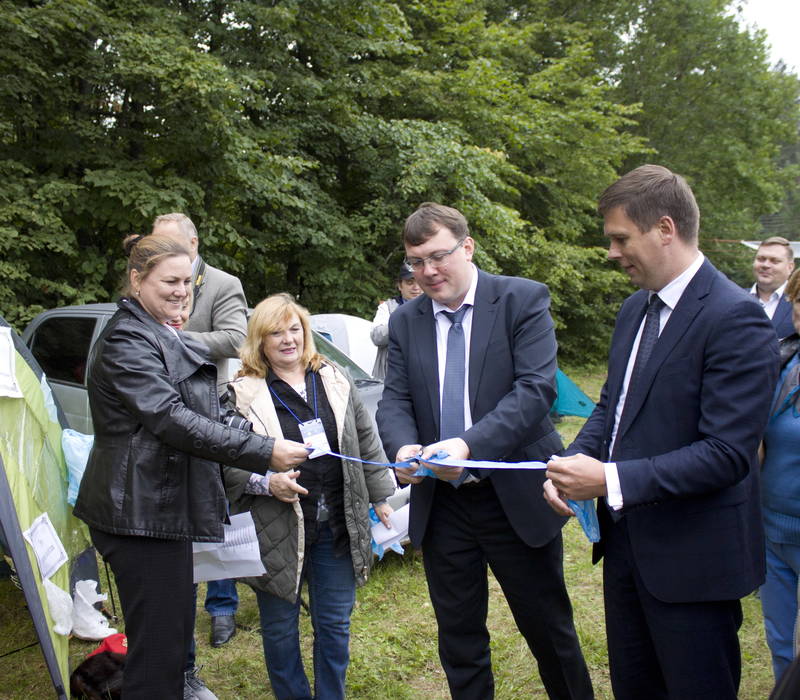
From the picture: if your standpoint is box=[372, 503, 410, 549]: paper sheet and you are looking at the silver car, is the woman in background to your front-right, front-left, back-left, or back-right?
back-right

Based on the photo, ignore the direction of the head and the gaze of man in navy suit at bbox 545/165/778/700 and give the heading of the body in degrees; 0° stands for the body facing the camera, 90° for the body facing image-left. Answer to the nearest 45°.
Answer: approximately 45°

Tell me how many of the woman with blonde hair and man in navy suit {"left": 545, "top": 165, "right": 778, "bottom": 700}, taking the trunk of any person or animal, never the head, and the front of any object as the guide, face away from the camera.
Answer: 0

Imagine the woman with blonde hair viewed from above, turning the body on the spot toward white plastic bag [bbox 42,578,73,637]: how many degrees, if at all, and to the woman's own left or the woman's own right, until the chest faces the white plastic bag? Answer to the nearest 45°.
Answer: approximately 90° to the woman's own right

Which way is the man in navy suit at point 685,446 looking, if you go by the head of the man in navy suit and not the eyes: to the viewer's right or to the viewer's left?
to the viewer's left

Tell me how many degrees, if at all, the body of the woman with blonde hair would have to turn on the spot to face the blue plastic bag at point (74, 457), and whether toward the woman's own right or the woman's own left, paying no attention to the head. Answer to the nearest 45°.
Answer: approximately 135° to the woman's own right
